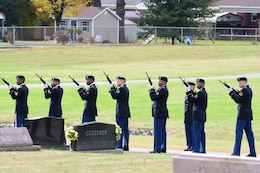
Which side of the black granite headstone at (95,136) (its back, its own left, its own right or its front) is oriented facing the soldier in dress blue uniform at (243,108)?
left

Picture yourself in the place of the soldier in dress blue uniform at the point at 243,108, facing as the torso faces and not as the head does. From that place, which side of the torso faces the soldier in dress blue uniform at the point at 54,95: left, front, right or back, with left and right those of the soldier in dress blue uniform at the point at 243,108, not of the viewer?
front

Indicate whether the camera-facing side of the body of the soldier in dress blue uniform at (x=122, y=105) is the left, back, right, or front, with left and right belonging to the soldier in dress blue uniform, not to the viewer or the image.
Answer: left

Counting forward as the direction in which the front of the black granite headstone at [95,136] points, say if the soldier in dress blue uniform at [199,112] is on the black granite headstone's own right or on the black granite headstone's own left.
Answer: on the black granite headstone's own left

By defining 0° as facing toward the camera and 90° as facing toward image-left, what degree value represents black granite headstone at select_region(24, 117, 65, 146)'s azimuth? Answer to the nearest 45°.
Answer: approximately 0°

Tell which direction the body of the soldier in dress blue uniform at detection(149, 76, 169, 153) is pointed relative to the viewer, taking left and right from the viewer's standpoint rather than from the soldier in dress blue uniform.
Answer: facing to the left of the viewer

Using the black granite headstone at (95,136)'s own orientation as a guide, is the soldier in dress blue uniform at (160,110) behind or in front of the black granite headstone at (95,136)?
behind

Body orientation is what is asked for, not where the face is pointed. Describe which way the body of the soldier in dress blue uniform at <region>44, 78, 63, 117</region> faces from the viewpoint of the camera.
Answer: to the viewer's left

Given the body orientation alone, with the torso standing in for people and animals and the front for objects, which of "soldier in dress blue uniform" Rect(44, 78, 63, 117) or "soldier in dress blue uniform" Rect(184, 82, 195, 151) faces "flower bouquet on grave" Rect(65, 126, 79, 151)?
"soldier in dress blue uniform" Rect(184, 82, 195, 151)

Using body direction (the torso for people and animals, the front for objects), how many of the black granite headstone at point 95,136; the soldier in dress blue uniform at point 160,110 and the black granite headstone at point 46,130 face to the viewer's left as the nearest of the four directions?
1

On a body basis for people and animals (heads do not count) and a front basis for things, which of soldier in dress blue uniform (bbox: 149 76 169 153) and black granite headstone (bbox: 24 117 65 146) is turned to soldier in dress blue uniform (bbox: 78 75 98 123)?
soldier in dress blue uniform (bbox: 149 76 169 153)

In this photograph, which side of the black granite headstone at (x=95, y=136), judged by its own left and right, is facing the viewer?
front

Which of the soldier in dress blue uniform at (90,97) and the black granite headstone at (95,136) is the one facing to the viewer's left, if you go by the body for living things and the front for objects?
the soldier in dress blue uniform

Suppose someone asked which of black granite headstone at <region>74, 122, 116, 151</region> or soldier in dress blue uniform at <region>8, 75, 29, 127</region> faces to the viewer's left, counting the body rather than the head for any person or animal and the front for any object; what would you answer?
the soldier in dress blue uniform

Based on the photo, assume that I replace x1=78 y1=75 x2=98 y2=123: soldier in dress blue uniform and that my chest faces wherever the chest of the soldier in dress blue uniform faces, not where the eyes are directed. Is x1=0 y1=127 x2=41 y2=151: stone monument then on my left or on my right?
on my left

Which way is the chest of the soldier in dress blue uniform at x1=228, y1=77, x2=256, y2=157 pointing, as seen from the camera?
to the viewer's left
